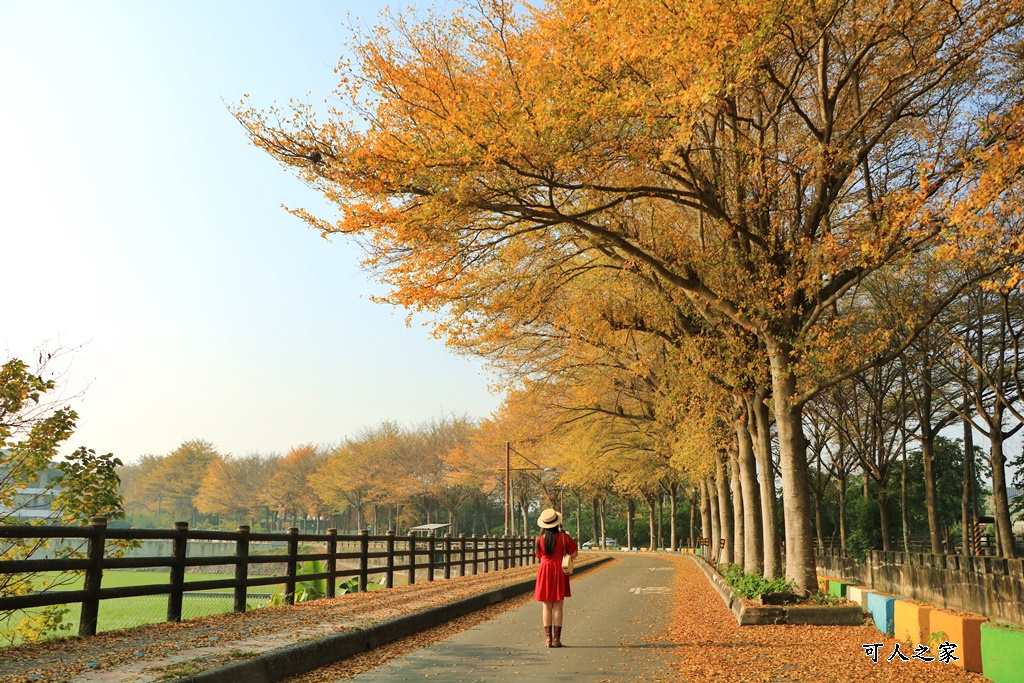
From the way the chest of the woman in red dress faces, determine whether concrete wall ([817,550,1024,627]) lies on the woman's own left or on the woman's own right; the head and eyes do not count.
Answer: on the woman's own right

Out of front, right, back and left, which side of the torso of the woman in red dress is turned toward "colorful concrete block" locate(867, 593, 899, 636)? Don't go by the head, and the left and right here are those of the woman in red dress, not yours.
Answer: right

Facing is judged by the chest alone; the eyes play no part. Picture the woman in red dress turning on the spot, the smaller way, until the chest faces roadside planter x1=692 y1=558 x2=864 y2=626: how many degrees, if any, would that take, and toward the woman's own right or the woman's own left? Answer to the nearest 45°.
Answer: approximately 45° to the woman's own right

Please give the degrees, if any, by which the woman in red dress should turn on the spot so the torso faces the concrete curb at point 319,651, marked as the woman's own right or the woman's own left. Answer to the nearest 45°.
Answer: approximately 135° to the woman's own left

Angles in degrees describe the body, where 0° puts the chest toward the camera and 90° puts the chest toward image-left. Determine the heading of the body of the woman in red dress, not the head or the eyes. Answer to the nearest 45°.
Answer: approximately 180°

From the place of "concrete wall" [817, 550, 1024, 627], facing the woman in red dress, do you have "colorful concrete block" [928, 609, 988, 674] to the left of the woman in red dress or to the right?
left

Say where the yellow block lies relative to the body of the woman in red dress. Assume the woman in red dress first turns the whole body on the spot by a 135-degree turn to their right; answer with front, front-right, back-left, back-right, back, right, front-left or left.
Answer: front-left

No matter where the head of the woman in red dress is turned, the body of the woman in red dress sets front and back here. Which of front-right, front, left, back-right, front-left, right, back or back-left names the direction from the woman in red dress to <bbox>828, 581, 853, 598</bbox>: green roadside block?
front-right

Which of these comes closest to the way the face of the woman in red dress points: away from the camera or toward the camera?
away from the camera

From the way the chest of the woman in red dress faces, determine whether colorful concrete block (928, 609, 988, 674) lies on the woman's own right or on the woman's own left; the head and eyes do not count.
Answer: on the woman's own right

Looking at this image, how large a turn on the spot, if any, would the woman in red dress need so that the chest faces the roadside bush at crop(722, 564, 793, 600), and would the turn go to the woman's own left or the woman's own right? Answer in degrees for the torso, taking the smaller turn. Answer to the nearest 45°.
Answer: approximately 45° to the woman's own right
